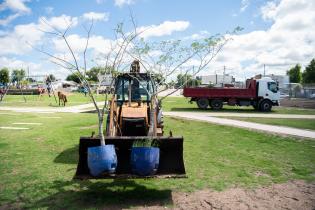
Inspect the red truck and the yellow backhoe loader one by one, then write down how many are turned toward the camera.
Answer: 1

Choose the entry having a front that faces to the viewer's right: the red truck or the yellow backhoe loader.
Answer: the red truck

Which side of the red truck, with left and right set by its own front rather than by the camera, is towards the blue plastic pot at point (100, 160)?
right

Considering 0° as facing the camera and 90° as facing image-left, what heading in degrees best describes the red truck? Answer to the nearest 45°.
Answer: approximately 270°

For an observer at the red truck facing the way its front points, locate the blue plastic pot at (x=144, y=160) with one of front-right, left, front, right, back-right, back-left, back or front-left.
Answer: right

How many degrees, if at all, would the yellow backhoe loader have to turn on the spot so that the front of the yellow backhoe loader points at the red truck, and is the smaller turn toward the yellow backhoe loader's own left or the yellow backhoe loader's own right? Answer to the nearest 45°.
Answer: approximately 135° to the yellow backhoe loader's own left

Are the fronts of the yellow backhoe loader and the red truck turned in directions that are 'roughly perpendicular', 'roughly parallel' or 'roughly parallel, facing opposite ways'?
roughly perpendicular

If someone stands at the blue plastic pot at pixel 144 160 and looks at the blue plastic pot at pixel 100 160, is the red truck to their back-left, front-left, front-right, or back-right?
back-right

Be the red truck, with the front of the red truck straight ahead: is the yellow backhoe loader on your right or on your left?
on your right
